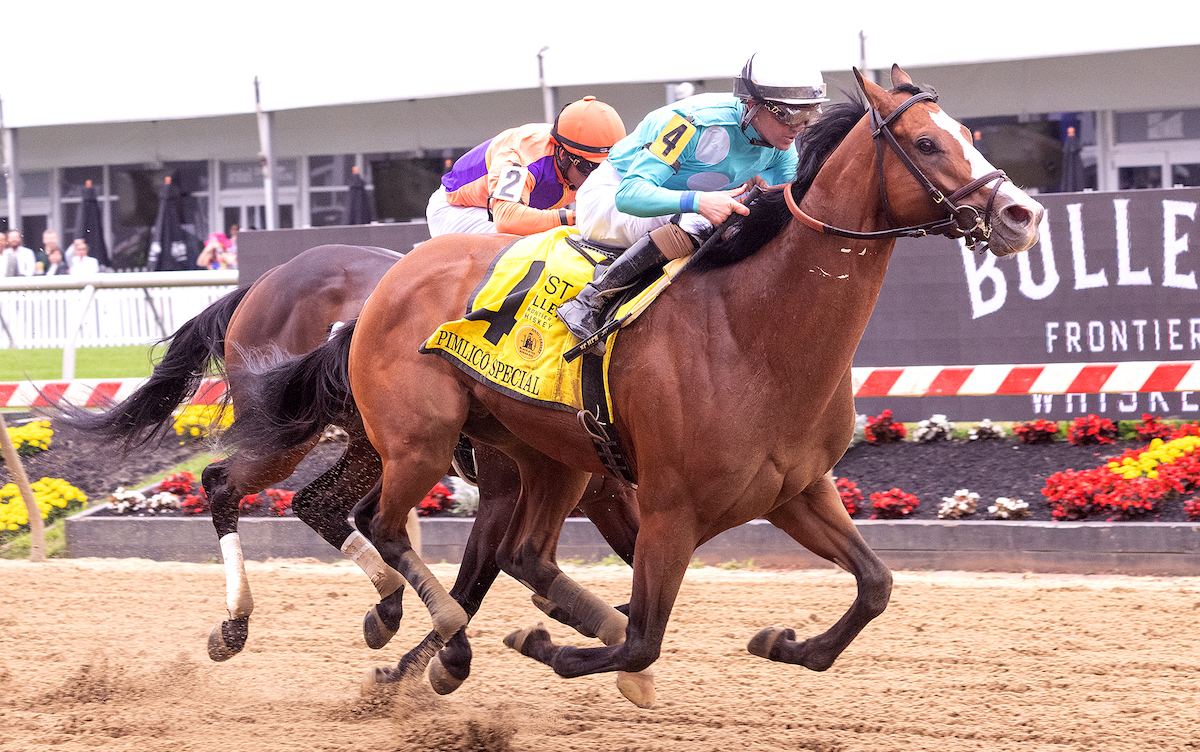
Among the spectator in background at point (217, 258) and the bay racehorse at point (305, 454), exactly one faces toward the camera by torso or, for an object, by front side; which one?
the spectator in background

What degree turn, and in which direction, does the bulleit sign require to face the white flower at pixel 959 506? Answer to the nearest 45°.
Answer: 0° — it already faces it

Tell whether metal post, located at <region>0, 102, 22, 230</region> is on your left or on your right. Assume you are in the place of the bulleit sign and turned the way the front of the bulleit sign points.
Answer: on your right

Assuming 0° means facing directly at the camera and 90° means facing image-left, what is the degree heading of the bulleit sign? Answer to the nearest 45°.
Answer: approximately 0°

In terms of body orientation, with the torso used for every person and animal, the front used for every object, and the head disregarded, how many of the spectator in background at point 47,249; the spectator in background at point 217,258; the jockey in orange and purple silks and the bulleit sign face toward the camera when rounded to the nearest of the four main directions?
3

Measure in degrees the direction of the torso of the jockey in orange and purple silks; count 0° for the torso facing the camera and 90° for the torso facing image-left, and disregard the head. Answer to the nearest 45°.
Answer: approximately 270°

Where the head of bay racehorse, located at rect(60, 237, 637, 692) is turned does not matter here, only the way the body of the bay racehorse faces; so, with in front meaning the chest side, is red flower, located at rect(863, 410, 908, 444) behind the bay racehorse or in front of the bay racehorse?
in front

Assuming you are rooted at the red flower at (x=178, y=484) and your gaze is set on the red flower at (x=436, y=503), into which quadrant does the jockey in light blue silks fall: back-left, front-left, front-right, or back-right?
front-right

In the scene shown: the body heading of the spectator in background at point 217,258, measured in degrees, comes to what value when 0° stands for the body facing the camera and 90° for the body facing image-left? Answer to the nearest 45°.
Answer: approximately 0°

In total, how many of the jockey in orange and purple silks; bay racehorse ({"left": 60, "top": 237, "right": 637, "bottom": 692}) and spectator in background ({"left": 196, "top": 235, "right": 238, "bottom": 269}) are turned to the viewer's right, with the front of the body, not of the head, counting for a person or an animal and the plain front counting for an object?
2

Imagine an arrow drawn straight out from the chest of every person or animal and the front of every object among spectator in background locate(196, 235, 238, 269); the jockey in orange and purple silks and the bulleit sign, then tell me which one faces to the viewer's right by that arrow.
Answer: the jockey in orange and purple silks

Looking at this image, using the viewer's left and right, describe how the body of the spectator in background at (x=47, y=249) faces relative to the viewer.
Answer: facing the viewer

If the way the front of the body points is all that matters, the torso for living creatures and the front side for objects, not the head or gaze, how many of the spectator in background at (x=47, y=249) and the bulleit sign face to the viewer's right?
0

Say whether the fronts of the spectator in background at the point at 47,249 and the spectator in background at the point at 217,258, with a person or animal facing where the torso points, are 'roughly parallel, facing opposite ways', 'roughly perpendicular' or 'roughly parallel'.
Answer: roughly parallel

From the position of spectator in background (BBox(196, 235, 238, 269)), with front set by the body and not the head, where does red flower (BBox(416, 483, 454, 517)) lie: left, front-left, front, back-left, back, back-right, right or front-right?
front

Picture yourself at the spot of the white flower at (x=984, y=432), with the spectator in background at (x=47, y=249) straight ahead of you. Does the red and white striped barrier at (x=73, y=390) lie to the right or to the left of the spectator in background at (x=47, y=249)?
left

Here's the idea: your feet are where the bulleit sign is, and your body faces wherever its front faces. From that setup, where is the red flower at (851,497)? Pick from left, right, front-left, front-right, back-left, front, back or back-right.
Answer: front-right

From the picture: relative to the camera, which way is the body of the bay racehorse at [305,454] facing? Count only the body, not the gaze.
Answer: to the viewer's right

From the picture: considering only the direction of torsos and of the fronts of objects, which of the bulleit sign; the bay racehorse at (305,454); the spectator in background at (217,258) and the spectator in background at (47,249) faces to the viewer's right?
the bay racehorse
